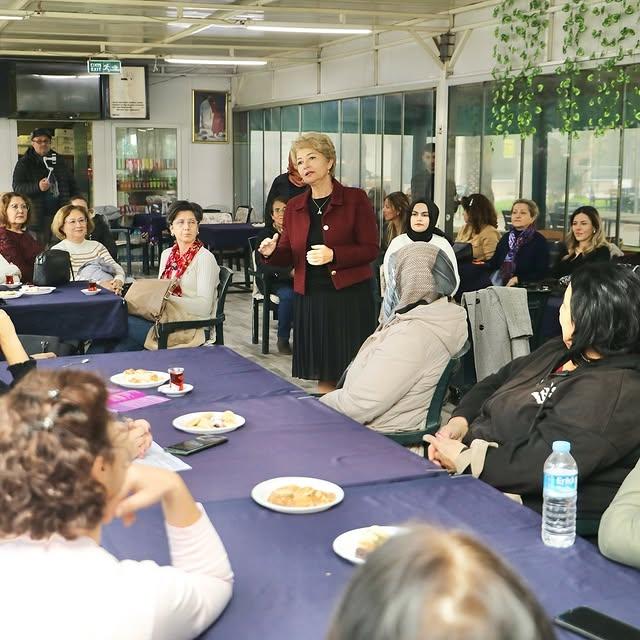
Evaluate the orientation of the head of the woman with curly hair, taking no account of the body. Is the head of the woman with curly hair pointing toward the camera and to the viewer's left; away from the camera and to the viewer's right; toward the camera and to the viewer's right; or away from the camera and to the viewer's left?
away from the camera and to the viewer's right

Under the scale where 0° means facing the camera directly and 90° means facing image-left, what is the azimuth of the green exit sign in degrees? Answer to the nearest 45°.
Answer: approximately 0°

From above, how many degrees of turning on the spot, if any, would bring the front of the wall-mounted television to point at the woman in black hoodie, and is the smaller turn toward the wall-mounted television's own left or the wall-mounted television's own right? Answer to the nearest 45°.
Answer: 0° — it already faces them

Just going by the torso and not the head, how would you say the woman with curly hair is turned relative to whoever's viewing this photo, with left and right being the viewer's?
facing away from the viewer and to the right of the viewer

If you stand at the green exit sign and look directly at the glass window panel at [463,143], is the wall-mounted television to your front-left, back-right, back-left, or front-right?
back-left

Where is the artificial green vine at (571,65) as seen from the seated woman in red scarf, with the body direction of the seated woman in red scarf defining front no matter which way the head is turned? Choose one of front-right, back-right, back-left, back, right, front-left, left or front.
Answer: back
